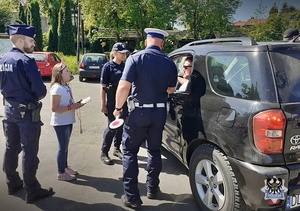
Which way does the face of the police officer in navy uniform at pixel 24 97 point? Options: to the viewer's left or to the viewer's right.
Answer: to the viewer's right

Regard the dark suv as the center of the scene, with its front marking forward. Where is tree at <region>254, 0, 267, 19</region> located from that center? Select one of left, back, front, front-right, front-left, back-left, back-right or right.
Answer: front-right

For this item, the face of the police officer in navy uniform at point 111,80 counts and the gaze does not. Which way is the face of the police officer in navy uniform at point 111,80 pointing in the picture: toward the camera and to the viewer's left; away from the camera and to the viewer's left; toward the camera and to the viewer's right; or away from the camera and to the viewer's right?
toward the camera and to the viewer's right

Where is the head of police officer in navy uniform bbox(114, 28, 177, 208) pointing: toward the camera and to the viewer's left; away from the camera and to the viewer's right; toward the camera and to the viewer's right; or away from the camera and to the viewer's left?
away from the camera and to the viewer's right

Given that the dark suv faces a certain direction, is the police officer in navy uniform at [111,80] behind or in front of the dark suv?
in front
